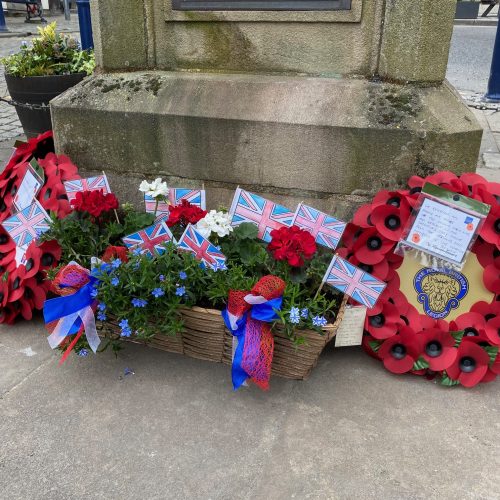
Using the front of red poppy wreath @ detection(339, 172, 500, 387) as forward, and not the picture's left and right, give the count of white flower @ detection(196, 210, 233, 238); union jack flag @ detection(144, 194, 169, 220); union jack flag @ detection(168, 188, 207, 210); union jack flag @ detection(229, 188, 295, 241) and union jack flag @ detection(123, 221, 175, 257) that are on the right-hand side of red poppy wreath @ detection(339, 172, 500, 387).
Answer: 5

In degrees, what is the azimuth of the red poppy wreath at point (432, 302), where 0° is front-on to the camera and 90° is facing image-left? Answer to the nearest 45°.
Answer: approximately 0°

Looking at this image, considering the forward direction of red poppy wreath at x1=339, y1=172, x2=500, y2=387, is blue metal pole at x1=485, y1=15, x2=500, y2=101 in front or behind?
behind

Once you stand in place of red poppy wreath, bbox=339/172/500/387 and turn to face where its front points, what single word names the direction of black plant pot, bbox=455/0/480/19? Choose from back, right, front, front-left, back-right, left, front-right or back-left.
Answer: back

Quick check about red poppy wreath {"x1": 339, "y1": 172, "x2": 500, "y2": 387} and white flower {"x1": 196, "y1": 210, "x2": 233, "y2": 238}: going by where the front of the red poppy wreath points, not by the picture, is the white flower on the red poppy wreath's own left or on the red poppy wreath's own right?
on the red poppy wreath's own right

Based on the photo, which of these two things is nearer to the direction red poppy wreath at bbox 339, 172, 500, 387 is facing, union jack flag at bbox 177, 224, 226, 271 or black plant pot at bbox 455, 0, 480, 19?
the union jack flag

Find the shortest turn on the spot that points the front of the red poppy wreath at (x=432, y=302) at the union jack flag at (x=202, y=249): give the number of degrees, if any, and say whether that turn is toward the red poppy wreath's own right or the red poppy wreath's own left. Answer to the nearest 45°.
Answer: approximately 90° to the red poppy wreath's own right

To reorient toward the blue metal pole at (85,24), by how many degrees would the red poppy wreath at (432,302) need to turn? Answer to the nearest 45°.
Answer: approximately 135° to its right

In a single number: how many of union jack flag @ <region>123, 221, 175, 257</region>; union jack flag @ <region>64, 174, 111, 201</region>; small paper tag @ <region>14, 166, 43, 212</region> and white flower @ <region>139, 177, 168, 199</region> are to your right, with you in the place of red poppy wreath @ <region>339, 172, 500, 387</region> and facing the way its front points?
4

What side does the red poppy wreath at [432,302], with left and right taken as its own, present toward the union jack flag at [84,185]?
right

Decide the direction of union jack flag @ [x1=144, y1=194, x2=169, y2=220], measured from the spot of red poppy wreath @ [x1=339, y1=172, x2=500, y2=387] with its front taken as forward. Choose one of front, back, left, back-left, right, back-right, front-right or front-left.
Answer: right

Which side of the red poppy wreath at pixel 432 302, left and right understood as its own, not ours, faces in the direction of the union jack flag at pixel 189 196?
right

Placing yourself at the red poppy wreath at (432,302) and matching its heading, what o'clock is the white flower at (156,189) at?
The white flower is roughly at 3 o'clock from the red poppy wreath.

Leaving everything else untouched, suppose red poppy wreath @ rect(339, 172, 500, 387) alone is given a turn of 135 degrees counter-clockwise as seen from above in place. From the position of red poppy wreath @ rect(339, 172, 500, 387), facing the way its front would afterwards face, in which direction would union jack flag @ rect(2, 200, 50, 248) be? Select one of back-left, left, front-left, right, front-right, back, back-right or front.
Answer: back-left
